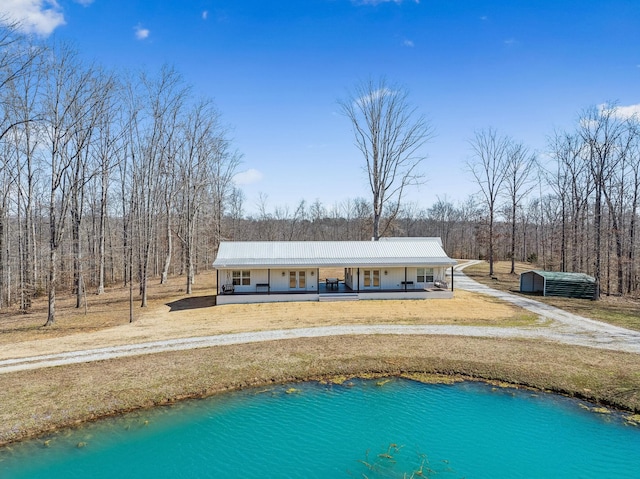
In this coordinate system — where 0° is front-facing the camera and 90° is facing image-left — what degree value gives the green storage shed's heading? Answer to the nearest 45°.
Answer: approximately 45°

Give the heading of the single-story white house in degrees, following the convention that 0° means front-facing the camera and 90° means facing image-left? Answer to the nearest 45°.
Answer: approximately 0°

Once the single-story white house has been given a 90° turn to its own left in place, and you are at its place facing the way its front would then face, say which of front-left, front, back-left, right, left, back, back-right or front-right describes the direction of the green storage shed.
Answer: front
